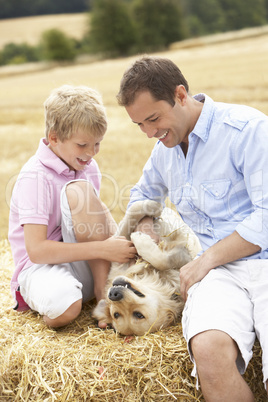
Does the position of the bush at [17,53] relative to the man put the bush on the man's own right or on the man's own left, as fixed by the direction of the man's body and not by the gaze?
on the man's own right

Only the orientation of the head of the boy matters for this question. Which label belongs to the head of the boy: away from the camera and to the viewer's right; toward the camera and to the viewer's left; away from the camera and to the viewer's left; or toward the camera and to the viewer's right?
toward the camera and to the viewer's right

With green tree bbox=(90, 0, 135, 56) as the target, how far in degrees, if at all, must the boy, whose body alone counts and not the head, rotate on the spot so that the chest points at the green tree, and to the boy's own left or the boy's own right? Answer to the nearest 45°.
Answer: approximately 135° to the boy's own left

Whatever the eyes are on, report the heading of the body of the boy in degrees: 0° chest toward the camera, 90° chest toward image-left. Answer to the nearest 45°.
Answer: approximately 315°

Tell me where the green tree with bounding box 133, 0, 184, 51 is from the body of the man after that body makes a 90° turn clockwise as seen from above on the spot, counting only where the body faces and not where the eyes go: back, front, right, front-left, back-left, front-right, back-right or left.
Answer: front-right

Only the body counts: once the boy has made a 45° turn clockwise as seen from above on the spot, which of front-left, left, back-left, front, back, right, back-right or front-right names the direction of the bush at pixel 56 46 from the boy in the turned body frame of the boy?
back

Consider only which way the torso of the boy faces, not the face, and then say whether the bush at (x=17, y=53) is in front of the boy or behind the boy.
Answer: behind

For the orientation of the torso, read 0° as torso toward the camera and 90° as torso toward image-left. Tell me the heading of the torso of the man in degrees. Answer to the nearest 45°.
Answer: approximately 45°

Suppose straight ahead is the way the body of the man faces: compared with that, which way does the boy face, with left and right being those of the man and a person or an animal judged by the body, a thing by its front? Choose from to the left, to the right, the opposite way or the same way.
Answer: to the left

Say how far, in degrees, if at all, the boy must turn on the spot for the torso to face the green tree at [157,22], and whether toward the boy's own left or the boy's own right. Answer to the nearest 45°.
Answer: approximately 135° to the boy's own left

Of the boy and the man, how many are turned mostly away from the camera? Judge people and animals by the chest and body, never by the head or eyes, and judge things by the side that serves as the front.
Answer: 0
